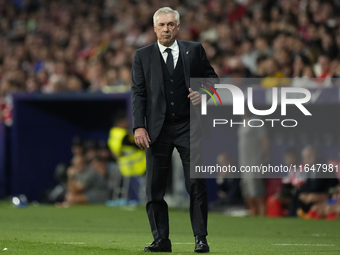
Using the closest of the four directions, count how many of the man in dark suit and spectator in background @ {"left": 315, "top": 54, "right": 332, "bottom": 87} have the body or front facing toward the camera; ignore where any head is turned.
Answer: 2

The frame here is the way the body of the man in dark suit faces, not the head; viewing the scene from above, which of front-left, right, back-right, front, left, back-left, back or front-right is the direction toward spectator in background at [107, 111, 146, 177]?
back

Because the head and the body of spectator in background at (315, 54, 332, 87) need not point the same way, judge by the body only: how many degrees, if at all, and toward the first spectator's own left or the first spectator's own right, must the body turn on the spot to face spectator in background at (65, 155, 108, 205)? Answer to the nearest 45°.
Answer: approximately 90° to the first spectator's own right

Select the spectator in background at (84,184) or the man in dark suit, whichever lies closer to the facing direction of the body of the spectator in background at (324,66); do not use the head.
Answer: the man in dark suit

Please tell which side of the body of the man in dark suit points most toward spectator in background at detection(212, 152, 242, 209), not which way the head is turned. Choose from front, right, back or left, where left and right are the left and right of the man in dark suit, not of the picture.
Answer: back

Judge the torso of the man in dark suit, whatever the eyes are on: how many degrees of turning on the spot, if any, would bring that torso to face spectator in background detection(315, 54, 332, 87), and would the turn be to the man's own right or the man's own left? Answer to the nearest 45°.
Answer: approximately 135° to the man's own left

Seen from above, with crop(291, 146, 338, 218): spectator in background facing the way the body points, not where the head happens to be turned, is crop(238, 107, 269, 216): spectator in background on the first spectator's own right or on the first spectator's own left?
on the first spectator's own right

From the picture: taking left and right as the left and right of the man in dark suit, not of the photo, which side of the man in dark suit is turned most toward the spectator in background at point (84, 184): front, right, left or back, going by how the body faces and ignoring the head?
back
